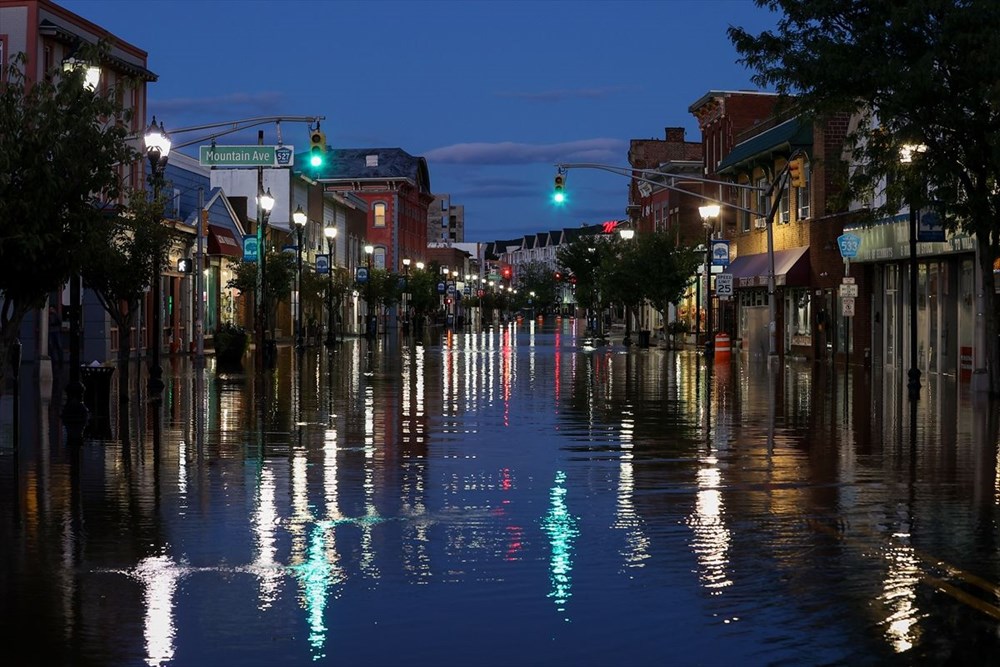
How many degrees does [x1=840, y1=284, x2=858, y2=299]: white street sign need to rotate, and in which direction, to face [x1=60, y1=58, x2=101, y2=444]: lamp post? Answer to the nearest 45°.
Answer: approximately 45° to its right

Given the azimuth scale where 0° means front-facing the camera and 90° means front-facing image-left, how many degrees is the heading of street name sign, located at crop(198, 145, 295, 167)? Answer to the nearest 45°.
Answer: approximately 0°

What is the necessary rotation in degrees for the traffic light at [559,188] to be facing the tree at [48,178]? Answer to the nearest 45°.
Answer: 0° — it already faces it

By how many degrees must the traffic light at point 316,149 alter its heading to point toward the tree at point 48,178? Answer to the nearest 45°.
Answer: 0° — it already faces it

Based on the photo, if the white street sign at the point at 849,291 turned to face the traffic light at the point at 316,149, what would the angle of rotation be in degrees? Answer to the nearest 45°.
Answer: approximately 45° to its right

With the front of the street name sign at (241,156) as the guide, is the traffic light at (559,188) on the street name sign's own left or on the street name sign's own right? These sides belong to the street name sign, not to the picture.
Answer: on the street name sign's own left

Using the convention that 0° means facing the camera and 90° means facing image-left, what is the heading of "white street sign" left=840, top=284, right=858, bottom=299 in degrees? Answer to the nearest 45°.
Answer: approximately 0°
